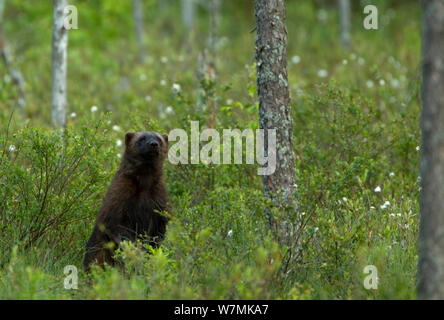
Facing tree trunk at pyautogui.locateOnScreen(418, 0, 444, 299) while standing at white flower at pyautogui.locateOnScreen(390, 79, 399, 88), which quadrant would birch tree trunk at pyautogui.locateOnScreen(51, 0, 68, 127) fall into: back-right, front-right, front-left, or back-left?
front-right

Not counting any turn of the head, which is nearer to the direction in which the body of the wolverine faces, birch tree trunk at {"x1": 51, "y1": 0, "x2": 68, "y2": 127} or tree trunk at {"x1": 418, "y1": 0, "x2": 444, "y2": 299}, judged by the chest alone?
the tree trunk

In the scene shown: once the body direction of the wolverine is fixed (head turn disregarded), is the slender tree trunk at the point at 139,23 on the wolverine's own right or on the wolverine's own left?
on the wolverine's own left

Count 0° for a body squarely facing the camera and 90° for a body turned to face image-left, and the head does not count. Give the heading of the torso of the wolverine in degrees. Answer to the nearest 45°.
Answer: approximately 315°

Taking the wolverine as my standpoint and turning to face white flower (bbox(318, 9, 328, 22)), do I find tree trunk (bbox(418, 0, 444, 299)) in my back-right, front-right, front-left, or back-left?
back-right

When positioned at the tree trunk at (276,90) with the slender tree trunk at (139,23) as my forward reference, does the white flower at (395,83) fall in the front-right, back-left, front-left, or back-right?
front-right

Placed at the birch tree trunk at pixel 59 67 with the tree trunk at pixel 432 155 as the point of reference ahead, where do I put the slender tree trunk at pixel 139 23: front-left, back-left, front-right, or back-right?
back-left

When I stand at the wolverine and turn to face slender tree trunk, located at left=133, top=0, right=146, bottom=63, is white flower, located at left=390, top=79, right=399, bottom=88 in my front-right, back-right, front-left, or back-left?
front-right

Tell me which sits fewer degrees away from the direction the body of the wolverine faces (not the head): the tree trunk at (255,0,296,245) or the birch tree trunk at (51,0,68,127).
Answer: the tree trunk

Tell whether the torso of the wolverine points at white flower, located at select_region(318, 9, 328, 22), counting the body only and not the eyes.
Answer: no

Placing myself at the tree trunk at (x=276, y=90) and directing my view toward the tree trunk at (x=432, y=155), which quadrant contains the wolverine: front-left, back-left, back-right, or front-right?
back-right

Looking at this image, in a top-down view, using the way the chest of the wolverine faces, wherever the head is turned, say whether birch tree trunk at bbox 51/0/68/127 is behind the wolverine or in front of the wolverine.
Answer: behind

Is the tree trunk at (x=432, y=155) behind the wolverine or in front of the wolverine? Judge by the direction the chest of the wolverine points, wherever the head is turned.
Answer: in front
